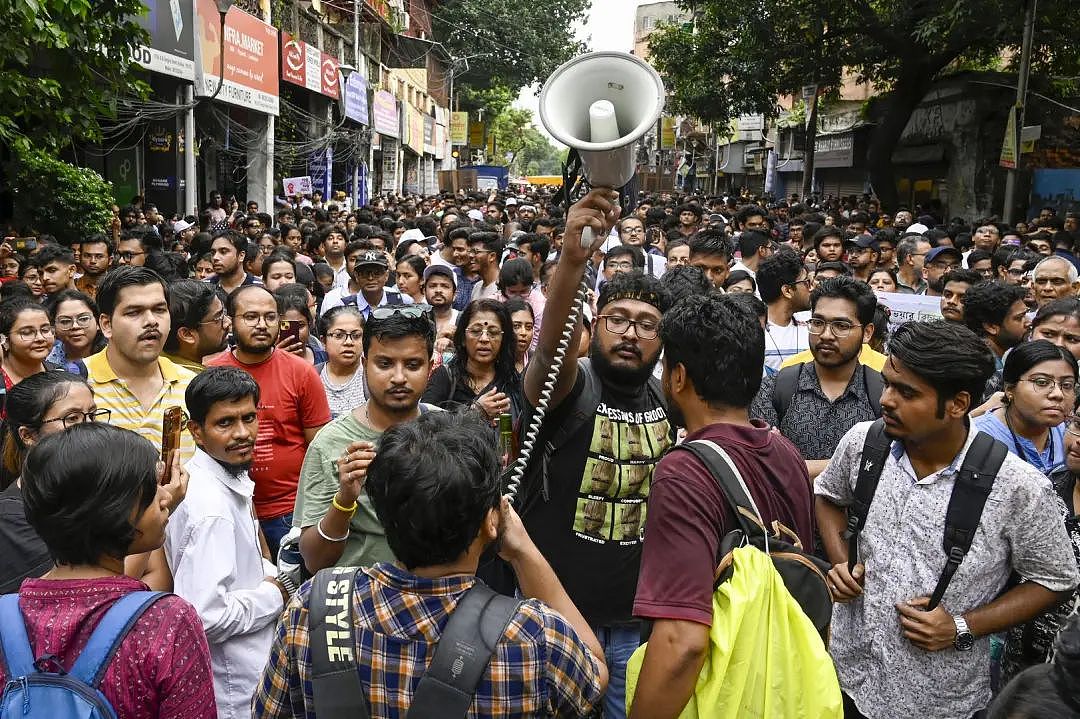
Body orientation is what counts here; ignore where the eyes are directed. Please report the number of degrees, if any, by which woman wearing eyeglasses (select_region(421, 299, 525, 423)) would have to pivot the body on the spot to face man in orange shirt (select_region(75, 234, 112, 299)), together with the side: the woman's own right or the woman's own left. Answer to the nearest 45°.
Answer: approximately 135° to the woman's own right

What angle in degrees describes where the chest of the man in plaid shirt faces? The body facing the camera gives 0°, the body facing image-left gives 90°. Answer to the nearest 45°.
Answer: approximately 180°

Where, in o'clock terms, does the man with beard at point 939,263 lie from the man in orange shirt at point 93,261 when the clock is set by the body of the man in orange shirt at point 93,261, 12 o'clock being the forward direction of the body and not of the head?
the man with beard at point 939,263 is roughly at 10 o'clock from the man in orange shirt at point 93,261.

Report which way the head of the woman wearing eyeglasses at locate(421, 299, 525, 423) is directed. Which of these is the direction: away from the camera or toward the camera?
toward the camera

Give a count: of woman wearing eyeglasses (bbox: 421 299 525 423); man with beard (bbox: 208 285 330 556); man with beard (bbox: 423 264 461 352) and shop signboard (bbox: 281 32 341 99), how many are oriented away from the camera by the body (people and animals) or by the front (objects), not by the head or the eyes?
0

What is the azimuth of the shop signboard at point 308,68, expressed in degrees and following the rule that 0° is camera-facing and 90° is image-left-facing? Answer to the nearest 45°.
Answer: approximately 315°

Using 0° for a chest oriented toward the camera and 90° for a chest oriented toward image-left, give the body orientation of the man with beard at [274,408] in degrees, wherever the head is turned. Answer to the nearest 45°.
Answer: approximately 0°

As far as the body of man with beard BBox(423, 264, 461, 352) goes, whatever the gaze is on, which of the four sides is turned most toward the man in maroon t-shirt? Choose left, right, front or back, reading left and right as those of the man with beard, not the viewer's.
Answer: front

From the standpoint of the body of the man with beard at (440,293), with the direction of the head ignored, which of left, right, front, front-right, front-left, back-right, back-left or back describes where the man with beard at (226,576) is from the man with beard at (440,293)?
front

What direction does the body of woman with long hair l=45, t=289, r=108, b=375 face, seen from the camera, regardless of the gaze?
toward the camera

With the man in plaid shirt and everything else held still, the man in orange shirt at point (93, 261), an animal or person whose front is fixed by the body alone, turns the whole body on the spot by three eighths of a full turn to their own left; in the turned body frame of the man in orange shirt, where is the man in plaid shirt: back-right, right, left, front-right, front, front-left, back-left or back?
back-right

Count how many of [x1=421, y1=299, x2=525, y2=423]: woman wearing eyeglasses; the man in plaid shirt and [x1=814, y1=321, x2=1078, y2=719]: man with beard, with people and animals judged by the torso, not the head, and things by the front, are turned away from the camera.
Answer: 1

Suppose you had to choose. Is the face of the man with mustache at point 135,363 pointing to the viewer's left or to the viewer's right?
to the viewer's right

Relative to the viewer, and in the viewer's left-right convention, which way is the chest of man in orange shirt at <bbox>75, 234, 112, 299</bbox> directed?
facing the viewer
